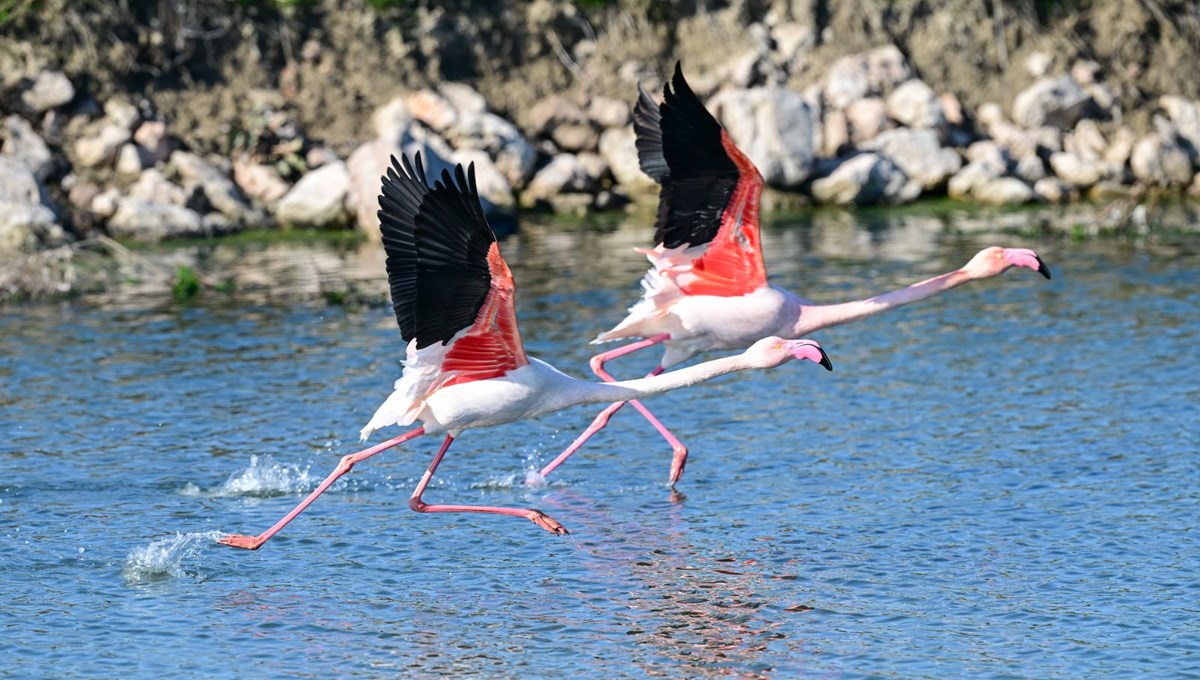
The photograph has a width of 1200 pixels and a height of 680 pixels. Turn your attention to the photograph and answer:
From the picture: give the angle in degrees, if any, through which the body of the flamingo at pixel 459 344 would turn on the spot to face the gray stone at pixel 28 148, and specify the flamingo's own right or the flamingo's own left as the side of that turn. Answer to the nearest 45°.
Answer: approximately 135° to the flamingo's own left

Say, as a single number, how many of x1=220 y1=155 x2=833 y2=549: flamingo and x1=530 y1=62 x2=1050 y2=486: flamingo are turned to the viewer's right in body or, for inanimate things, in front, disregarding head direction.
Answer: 2

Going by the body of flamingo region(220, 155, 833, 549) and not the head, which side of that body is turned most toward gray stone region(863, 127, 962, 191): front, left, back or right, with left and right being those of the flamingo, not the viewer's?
left

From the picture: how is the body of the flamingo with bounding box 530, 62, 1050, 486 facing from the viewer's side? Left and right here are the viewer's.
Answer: facing to the right of the viewer

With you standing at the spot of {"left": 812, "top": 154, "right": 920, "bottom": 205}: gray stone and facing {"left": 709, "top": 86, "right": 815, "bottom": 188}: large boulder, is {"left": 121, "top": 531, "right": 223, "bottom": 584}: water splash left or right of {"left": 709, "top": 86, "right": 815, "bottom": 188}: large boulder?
left

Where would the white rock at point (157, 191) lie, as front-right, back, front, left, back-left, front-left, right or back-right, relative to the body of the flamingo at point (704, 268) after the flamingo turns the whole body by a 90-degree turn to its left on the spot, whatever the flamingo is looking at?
front-left

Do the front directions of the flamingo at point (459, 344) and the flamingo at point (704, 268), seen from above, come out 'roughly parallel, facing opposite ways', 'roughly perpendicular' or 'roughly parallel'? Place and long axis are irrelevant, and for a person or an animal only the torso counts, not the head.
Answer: roughly parallel

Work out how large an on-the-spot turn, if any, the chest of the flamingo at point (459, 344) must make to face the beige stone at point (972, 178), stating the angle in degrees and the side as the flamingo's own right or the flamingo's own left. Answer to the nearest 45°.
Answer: approximately 45° to the flamingo's own left

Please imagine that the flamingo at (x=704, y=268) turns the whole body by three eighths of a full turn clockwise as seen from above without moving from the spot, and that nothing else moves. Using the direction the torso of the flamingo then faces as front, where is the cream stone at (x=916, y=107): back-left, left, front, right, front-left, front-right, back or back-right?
back-right

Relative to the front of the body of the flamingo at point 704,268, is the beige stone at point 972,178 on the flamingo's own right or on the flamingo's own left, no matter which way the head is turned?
on the flamingo's own left

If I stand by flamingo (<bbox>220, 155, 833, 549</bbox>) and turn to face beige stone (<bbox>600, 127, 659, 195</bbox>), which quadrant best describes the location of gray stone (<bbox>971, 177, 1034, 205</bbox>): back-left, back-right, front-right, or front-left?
front-right

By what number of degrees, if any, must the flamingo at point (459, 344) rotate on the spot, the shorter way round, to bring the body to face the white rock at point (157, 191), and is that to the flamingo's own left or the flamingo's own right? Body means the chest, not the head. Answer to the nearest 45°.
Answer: approximately 90° to the flamingo's own left

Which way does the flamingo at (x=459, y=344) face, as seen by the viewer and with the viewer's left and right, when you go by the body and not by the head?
facing to the right of the viewer

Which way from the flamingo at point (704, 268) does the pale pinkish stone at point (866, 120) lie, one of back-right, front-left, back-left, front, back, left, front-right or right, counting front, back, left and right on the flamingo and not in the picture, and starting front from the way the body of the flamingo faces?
left
